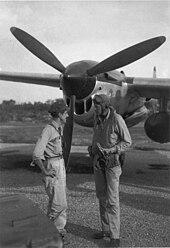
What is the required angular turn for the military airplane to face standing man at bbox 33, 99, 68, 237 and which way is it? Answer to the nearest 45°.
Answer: approximately 45° to its left

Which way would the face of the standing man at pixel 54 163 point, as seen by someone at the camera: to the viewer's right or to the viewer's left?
to the viewer's right

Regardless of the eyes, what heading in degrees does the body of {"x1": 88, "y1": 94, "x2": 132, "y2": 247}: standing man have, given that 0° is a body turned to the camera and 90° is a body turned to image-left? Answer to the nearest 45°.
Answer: approximately 45°

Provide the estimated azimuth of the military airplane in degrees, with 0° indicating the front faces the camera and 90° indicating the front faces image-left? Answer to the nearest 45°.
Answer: approximately 45°

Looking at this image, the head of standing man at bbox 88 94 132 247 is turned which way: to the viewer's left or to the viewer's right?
to the viewer's left

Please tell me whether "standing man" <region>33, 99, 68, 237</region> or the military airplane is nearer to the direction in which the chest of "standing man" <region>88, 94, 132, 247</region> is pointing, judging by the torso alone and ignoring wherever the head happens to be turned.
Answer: the standing man

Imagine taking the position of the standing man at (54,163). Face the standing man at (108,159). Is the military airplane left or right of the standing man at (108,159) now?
left
